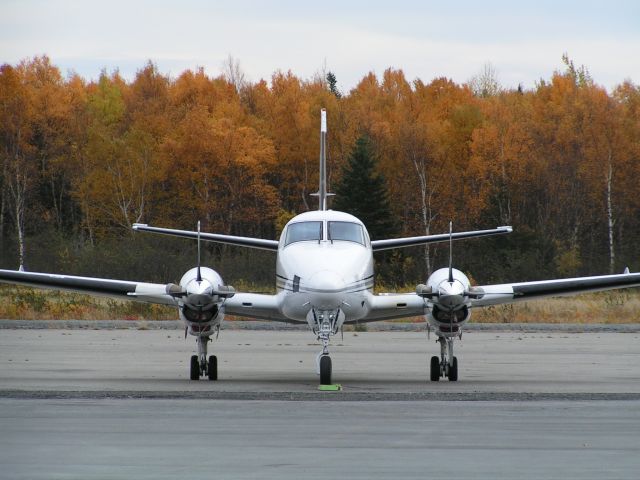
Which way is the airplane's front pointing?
toward the camera

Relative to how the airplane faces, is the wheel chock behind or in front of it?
in front
